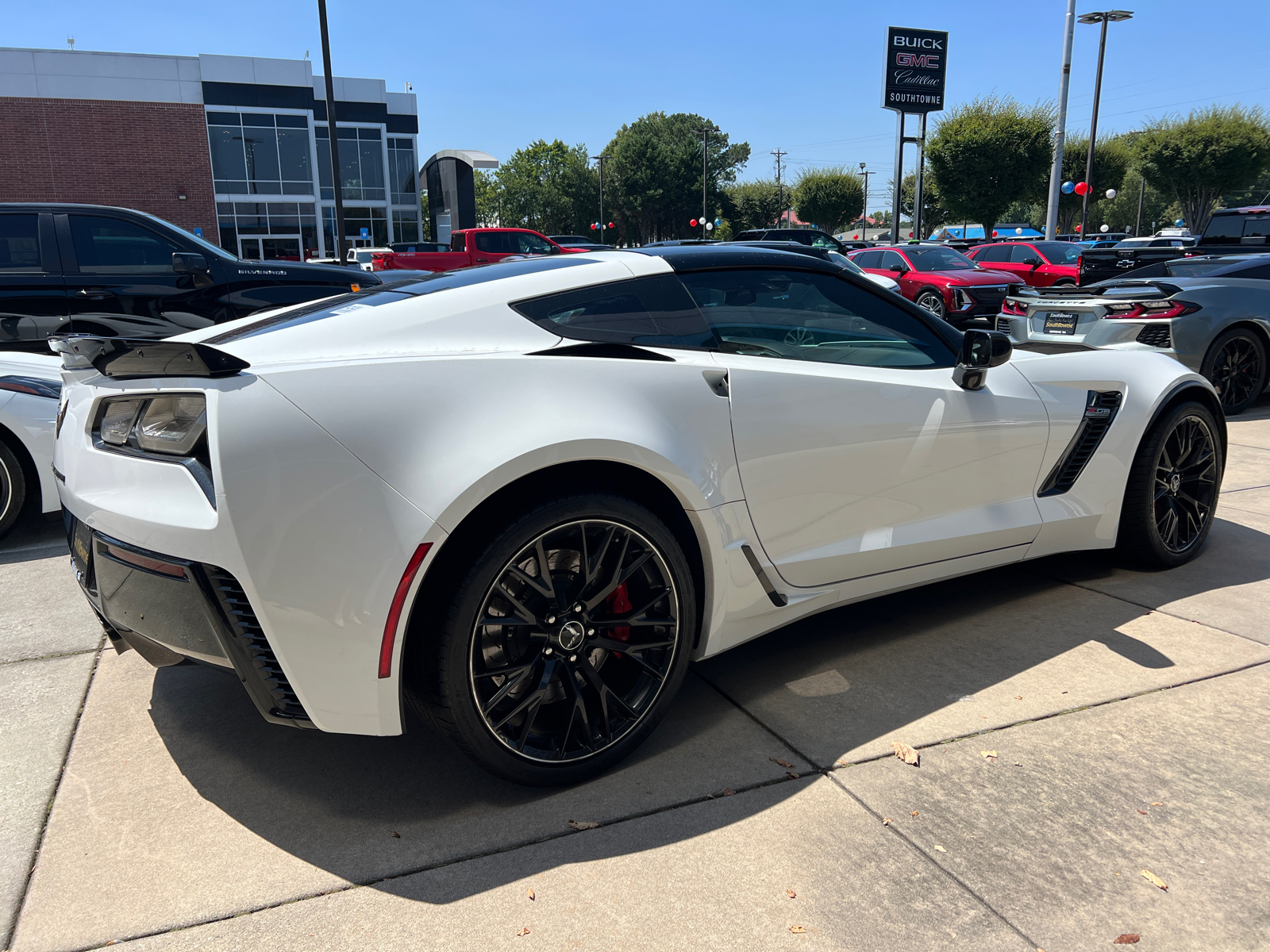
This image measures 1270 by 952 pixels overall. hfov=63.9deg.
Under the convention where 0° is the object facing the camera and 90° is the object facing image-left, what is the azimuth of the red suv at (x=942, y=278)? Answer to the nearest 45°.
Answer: approximately 315°

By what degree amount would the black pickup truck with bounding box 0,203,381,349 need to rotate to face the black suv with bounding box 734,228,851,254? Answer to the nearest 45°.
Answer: approximately 45° to its left

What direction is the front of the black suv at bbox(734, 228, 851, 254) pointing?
to the viewer's right

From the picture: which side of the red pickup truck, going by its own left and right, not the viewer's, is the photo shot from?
right

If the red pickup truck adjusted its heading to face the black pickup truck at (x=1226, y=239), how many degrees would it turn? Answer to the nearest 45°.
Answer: approximately 45° to its right

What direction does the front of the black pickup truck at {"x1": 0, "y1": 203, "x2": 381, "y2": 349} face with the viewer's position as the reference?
facing to the right of the viewer

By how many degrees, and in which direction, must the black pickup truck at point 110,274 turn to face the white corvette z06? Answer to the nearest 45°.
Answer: approximately 90° to its right

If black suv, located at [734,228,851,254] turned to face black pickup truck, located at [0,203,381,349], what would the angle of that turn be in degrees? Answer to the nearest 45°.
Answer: approximately 90° to its right

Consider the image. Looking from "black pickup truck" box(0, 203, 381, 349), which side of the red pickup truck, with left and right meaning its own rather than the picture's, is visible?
right

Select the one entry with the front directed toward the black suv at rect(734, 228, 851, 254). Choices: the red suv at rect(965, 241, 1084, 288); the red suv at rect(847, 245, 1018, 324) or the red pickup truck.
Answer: the red pickup truck

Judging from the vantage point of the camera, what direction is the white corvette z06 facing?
facing away from the viewer and to the right of the viewer

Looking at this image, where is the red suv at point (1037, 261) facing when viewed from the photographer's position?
facing the viewer and to the right of the viewer

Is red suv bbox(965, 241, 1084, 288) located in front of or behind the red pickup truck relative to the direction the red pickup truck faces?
in front

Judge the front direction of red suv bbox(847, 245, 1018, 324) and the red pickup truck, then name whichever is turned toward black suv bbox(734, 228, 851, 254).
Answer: the red pickup truck

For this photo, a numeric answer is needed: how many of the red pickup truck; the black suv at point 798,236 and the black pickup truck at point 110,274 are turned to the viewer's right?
3

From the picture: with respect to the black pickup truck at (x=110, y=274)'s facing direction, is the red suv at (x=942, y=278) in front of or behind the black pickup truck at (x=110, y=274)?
in front

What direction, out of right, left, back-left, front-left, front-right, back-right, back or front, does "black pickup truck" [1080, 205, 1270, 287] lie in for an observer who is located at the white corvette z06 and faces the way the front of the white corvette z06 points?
front

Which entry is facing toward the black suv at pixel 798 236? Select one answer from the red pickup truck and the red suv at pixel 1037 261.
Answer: the red pickup truck
